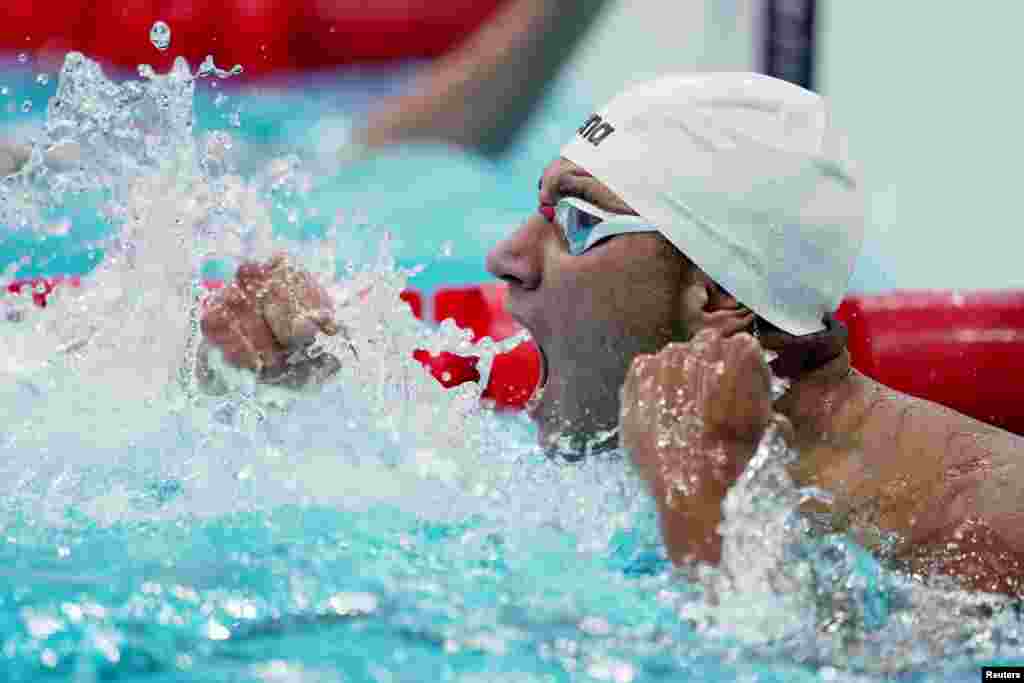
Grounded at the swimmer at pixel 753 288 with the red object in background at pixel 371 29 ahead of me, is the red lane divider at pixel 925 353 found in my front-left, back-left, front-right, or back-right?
front-right

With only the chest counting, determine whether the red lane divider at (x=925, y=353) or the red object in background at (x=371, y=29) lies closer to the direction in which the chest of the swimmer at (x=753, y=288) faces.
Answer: the red object in background

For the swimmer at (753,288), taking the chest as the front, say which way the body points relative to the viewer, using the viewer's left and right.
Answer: facing to the left of the viewer

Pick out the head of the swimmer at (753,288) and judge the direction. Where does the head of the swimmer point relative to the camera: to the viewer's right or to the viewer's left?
to the viewer's left
